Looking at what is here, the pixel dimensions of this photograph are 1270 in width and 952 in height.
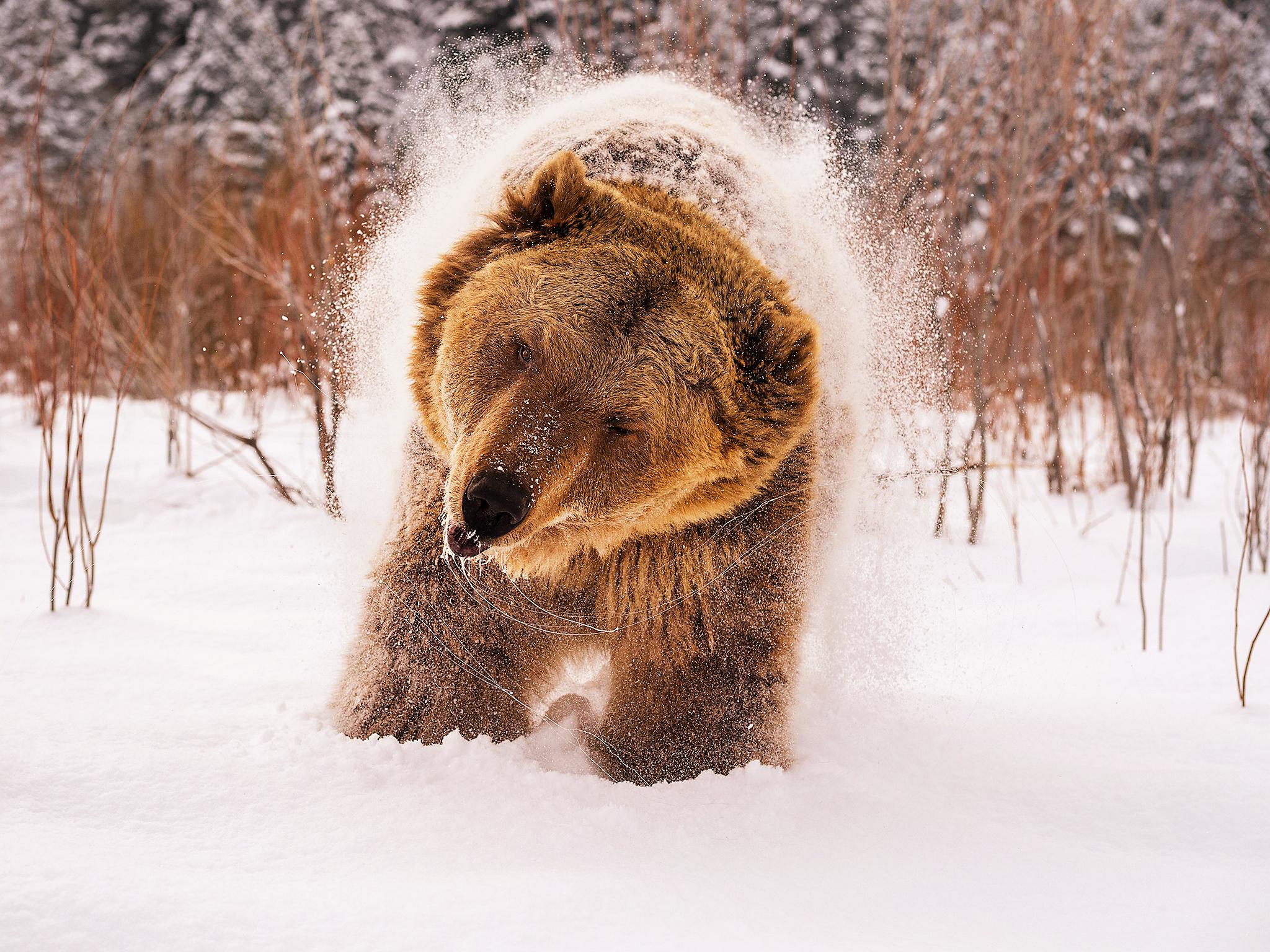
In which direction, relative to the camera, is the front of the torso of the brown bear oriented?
toward the camera
